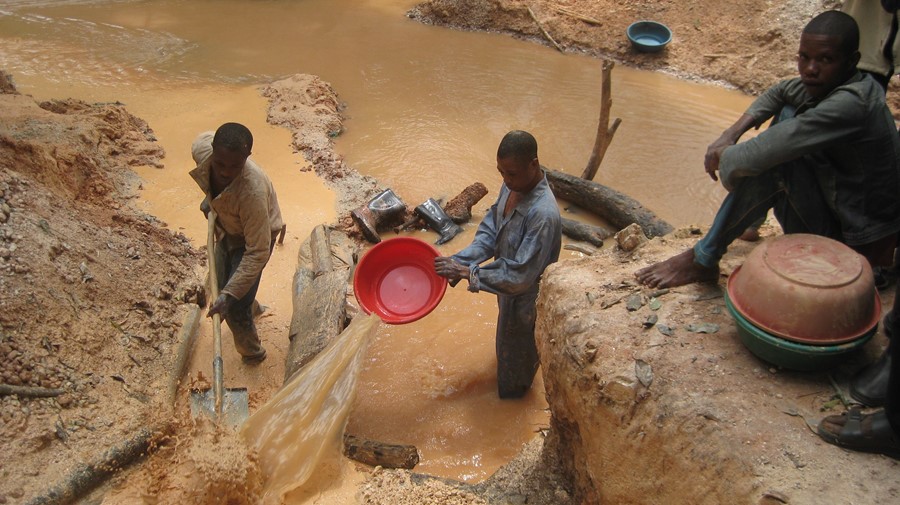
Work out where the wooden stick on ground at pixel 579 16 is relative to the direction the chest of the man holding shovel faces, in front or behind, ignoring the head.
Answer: behind

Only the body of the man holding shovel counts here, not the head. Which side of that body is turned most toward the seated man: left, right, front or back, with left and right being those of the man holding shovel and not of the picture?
left

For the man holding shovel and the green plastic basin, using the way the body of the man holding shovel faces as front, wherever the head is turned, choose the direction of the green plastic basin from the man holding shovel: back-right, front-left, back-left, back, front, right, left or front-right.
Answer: left

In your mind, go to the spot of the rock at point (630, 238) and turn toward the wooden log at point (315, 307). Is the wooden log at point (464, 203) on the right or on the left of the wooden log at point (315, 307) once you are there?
right
